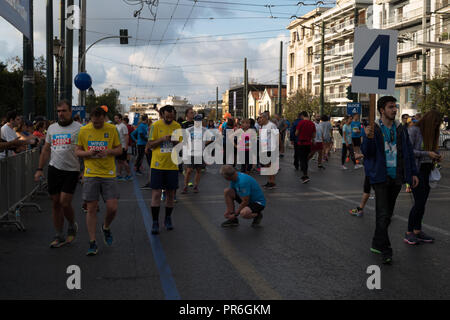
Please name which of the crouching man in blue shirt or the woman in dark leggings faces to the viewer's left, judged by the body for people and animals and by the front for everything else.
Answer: the crouching man in blue shirt

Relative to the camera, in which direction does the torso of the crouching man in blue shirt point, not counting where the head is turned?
to the viewer's left

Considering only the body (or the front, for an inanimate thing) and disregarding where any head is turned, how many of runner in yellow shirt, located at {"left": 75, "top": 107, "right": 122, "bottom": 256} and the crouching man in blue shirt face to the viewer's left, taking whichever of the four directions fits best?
1

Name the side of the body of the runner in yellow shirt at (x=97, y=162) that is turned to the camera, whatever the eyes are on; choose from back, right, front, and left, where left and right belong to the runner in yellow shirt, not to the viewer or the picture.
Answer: front

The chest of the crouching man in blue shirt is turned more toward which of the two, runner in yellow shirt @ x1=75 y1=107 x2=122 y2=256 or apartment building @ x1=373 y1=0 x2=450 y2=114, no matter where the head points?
the runner in yellow shirt

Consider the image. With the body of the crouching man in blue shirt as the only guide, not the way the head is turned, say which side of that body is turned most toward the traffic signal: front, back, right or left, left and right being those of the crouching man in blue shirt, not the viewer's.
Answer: right
